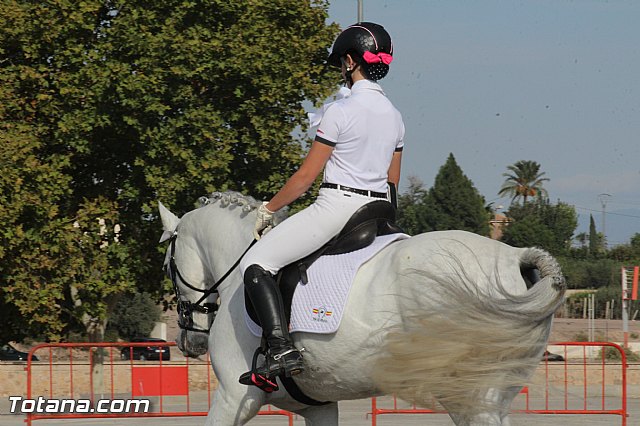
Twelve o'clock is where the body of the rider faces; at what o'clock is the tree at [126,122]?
The tree is roughly at 1 o'clock from the rider.

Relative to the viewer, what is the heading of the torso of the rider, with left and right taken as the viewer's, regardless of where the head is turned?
facing away from the viewer and to the left of the viewer

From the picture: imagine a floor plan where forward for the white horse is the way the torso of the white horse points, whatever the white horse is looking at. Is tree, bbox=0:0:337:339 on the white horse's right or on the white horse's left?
on the white horse's right

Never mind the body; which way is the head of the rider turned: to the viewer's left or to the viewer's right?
to the viewer's left

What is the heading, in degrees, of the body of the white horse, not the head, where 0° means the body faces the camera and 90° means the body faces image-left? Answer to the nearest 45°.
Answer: approximately 90°
